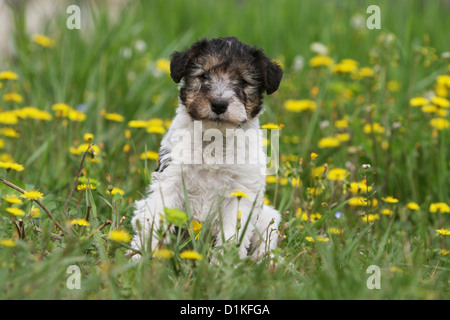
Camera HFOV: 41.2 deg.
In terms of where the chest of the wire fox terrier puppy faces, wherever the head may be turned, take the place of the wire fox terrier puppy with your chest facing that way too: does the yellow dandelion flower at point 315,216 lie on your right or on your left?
on your left

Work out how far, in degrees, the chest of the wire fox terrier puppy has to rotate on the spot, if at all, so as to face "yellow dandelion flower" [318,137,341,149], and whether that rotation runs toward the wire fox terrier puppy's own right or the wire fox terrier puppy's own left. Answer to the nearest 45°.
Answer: approximately 135° to the wire fox terrier puppy's own left

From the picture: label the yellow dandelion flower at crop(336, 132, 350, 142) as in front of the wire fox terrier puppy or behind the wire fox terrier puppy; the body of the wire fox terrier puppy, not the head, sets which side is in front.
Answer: behind

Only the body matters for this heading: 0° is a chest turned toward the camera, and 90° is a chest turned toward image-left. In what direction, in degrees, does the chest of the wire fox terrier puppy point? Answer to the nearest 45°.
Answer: approximately 0°

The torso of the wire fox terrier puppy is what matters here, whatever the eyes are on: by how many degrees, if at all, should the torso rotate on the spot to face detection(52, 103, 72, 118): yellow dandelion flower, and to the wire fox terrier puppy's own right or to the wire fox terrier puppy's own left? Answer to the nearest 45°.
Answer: approximately 135° to the wire fox terrier puppy's own right

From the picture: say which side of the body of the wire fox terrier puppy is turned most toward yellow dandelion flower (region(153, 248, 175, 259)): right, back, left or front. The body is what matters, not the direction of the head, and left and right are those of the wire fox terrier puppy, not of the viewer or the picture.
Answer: front

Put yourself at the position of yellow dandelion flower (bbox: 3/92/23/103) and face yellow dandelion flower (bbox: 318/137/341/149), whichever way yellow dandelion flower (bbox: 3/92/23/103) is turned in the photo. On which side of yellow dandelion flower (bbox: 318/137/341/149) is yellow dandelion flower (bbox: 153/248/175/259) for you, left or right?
right

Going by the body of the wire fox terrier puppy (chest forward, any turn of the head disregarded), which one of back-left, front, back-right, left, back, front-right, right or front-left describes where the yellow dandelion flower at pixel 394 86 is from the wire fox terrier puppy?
back-left

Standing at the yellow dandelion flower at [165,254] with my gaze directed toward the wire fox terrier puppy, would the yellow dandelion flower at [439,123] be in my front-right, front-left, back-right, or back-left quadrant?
front-right

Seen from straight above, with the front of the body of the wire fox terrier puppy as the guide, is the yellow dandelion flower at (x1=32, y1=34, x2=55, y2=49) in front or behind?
behind

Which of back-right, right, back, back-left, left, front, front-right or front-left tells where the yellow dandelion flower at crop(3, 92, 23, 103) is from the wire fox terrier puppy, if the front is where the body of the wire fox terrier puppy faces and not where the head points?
back-right
